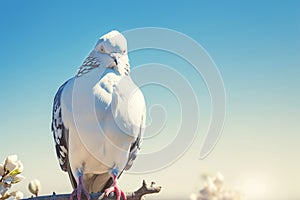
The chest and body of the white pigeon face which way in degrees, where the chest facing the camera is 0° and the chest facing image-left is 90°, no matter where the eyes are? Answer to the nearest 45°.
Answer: approximately 0°
